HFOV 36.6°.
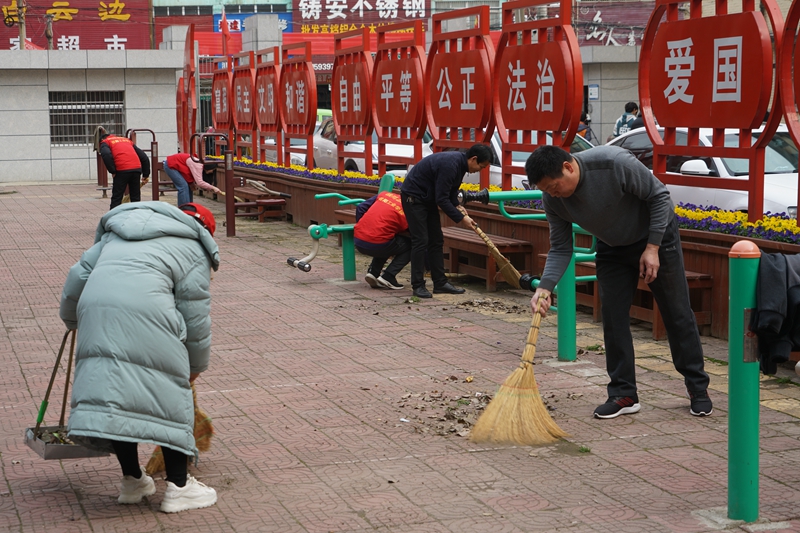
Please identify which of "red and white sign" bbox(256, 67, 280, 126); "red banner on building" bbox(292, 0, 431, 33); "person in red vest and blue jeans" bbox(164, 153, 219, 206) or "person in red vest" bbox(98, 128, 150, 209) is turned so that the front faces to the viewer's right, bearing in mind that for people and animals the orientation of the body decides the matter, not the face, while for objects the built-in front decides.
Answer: the person in red vest and blue jeans

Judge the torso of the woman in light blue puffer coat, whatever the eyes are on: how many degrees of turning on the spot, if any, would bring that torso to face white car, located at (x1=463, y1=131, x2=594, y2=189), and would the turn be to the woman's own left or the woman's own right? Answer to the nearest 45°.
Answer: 0° — they already face it

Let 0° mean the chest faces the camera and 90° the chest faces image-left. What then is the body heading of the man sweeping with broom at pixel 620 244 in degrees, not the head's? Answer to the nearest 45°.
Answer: approximately 45°

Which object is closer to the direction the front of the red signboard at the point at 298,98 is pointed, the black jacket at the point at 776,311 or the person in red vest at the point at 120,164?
the person in red vest

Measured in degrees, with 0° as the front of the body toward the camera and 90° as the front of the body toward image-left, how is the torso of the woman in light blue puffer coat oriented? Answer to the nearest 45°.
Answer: approximately 225°

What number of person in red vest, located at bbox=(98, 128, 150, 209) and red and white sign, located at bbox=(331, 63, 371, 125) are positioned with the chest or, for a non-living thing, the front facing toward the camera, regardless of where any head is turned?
1

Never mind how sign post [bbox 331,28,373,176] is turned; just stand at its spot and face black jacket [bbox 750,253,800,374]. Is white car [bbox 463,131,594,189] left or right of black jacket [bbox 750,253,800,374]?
left

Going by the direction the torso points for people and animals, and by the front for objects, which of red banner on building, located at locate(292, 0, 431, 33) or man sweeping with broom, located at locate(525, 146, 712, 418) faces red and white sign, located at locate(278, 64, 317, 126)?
the red banner on building

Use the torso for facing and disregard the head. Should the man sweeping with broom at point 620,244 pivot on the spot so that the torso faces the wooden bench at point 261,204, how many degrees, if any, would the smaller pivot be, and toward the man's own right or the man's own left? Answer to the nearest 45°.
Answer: approximately 90° to the man's own right

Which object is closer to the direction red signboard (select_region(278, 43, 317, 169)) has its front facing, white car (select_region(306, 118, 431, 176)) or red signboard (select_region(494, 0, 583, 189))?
the red signboard

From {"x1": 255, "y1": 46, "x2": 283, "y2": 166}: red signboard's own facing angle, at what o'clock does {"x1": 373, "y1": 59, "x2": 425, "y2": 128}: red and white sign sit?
The red and white sign is roughly at 10 o'clock from the red signboard.

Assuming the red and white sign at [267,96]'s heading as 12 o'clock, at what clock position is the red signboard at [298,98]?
The red signboard is roughly at 10 o'clock from the red and white sign.
